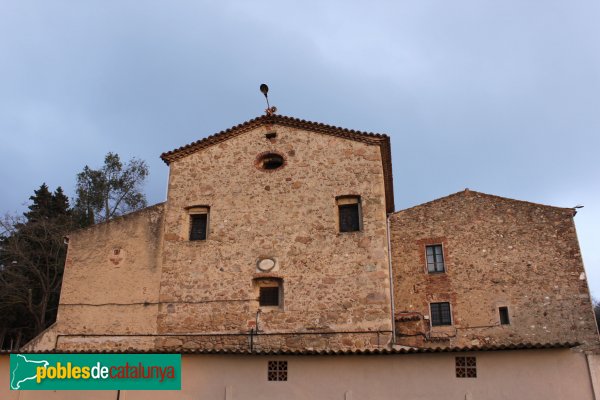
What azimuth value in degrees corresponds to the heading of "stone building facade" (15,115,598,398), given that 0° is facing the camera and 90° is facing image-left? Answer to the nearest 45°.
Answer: approximately 0°

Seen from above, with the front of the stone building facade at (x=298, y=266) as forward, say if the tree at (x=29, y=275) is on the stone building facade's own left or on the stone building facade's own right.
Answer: on the stone building facade's own right
